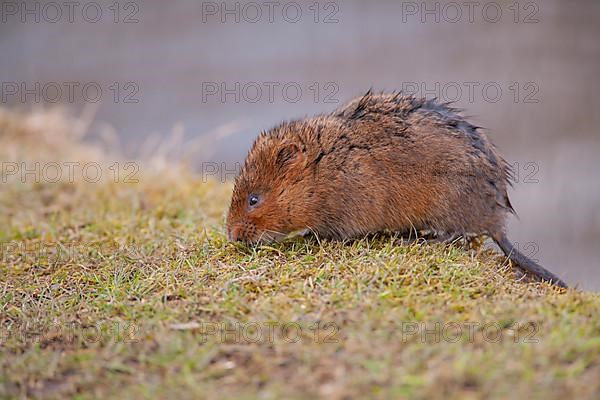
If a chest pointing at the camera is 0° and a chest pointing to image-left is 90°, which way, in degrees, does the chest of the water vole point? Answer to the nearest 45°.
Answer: approximately 90°
